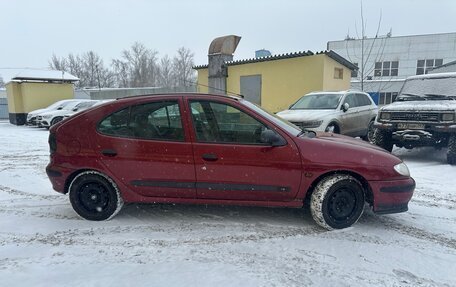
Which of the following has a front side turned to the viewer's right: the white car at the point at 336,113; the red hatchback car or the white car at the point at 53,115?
the red hatchback car

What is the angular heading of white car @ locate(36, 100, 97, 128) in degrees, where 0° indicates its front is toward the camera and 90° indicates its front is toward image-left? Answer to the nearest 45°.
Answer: approximately 45°

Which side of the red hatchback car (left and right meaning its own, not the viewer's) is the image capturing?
right

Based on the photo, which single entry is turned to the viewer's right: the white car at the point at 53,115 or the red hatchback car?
the red hatchback car

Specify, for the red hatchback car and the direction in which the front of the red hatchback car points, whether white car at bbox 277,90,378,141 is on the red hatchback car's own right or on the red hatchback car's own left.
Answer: on the red hatchback car's own left

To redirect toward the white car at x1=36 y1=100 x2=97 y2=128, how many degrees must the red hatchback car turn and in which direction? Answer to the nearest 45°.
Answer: approximately 135° to its left

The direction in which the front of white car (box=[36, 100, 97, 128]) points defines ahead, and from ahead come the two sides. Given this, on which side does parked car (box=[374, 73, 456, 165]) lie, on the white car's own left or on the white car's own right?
on the white car's own left

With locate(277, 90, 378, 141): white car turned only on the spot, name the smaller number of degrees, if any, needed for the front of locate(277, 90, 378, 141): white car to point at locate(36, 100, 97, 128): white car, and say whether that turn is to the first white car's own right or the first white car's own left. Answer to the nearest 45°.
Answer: approximately 45° to the first white car's own right

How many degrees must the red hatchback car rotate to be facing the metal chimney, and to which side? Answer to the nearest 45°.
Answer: approximately 90° to its left
